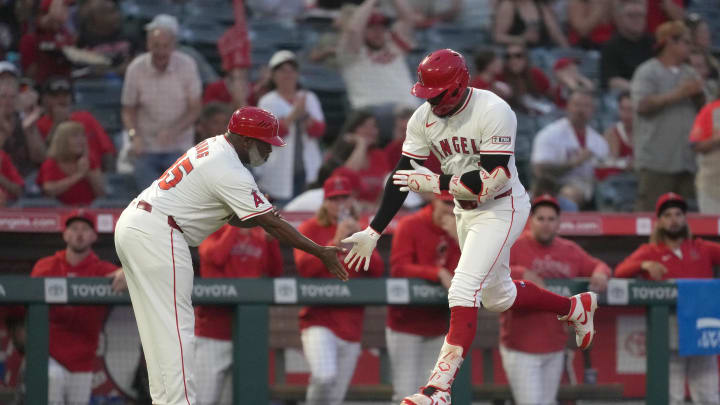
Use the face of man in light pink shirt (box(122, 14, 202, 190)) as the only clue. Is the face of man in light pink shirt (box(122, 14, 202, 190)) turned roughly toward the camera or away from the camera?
toward the camera

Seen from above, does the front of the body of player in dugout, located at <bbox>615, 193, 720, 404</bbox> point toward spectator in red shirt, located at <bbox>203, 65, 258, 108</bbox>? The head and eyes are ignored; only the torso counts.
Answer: no

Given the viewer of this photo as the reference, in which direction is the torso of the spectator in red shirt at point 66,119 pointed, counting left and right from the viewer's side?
facing the viewer

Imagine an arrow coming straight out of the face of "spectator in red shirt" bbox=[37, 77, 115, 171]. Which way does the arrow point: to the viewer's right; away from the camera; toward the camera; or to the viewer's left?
toward the camera

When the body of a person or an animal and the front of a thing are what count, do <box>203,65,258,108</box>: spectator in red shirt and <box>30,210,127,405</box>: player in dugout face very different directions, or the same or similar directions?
same or similar directions

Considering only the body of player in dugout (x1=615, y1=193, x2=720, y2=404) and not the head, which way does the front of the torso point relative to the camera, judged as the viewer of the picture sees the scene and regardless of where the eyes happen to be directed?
toward the camera

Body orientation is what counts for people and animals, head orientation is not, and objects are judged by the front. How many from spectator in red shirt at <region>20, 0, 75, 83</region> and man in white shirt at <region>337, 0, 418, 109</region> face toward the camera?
2

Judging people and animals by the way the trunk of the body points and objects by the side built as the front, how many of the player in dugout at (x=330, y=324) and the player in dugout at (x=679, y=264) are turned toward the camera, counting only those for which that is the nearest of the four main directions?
2

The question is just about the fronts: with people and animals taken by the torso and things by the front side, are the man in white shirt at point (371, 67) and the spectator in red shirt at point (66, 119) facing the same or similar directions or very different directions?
same or similar directions

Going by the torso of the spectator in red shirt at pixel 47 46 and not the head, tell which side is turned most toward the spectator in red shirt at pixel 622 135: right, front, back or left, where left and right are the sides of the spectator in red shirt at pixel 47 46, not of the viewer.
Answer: left

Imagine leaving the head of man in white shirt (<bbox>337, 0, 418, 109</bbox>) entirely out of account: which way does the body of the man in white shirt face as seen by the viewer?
toward the camera

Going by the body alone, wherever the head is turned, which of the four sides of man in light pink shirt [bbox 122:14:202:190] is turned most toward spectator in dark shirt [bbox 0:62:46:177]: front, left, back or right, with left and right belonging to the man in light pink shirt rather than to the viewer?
right

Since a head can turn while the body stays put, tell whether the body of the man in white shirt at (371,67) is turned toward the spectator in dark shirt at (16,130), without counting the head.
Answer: no

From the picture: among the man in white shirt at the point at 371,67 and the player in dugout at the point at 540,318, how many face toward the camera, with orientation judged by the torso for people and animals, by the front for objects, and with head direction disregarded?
2

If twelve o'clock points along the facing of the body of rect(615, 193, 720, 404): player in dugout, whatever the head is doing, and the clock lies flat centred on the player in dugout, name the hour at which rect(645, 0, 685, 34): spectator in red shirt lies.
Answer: The spectator in red shirt is roughly at 6 o'clock from the player in dugout.

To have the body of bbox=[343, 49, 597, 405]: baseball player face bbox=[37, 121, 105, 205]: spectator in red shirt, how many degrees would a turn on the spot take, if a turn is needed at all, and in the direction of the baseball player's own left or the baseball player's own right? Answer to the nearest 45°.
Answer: approximately 90° to the baseball player's own right

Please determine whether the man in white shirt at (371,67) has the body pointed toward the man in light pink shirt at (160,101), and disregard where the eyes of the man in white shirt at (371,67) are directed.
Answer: no

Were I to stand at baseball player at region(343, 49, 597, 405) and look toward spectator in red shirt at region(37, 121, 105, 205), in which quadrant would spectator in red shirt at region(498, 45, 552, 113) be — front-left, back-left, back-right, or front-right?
front-right

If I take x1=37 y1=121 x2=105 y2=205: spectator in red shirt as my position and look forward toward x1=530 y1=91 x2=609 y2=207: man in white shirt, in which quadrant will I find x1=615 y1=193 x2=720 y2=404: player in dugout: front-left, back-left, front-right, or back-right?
front-right

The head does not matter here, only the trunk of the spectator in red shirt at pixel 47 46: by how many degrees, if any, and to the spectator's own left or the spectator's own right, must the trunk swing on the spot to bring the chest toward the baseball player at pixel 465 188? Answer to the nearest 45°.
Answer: approximately 45° to the spectator's own left

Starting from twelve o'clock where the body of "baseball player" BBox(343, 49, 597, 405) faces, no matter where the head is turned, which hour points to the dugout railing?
The dugout railing is roughly at 3 o'clock from the baseball player.
